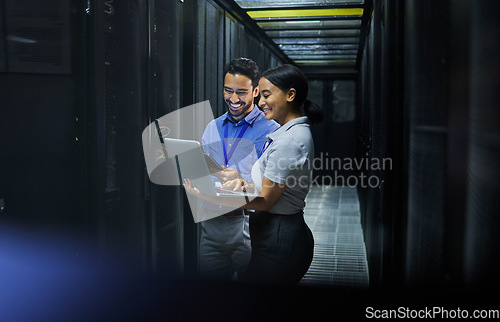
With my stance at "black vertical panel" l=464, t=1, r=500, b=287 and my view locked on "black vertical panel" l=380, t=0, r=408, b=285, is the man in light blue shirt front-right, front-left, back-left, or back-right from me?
front-left

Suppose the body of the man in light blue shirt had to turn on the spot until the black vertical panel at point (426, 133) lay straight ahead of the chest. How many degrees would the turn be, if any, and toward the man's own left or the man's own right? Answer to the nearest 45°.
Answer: approximately 90° to the man's own left

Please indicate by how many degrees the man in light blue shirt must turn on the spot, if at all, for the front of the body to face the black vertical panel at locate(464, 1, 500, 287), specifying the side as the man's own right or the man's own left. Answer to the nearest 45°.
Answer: approximately 90° to the man's own left

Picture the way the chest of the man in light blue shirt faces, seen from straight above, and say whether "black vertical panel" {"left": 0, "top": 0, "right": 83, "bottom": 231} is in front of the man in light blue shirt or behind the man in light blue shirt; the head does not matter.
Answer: in front

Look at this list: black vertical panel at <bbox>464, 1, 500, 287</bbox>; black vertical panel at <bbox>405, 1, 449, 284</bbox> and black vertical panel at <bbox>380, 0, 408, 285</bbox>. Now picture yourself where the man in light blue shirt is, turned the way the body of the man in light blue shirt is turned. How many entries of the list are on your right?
0

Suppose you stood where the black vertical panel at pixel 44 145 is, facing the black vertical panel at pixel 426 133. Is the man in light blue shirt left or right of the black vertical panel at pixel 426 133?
left

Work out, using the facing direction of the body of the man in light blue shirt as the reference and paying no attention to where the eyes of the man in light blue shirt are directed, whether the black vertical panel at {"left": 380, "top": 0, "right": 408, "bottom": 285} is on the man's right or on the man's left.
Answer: on the man's left
